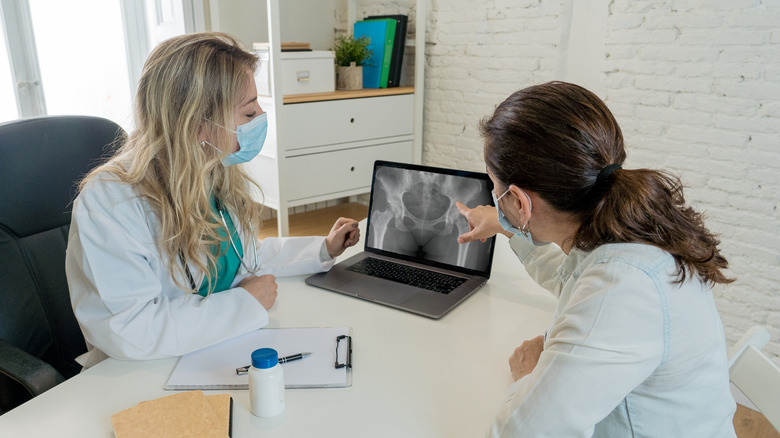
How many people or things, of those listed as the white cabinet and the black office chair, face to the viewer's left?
0

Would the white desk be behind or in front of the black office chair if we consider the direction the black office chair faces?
in front

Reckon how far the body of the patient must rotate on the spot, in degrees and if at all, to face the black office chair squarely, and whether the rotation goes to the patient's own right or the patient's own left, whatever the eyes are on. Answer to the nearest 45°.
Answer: approximately 45° to the patient's own left

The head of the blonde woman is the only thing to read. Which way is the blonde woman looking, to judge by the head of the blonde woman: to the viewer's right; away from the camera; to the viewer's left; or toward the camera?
to the viewer's right

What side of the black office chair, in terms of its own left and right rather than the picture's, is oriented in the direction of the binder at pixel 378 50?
left

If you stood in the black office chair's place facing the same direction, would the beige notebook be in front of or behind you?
in front

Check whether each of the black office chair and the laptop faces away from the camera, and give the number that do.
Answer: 0

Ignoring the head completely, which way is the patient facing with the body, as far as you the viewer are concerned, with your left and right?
facing away from the viewer and to the left of the viewer

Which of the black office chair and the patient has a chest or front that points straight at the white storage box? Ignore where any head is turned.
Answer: the patient

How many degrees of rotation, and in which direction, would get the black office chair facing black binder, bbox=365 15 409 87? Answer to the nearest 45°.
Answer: approximately 90° to its left

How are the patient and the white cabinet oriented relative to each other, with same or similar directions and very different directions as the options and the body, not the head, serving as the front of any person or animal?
very different directions
